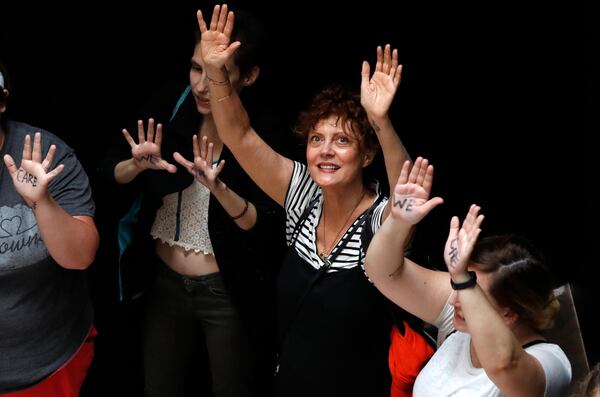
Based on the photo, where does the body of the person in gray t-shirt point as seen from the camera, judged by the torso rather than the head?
toward the camera
